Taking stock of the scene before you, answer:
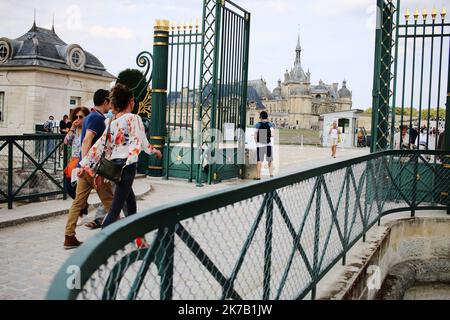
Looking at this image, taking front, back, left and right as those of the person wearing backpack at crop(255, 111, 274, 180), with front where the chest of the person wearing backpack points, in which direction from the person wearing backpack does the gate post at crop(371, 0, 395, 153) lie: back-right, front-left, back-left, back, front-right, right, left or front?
back-right

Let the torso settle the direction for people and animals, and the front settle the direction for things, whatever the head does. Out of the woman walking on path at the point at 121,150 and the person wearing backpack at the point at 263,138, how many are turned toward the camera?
0

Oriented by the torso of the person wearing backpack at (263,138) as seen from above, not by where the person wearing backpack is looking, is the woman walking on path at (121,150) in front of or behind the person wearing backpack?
behind

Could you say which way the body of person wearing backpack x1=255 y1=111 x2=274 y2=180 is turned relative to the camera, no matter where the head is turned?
away from the camera

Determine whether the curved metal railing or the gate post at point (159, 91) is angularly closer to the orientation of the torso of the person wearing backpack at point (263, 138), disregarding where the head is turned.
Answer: the gate post

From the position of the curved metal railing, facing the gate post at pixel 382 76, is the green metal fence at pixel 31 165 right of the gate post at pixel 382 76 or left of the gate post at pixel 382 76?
left
